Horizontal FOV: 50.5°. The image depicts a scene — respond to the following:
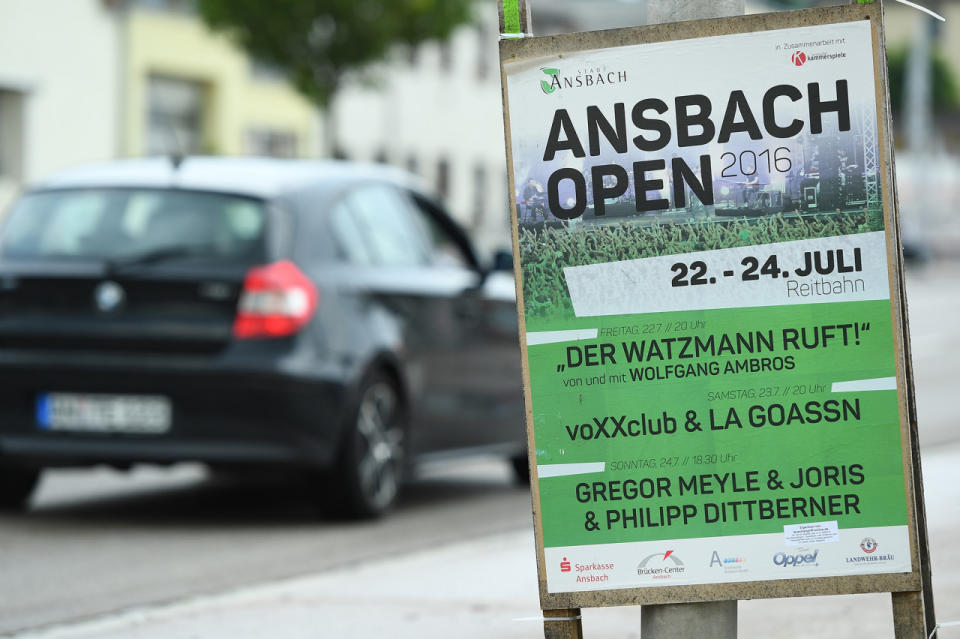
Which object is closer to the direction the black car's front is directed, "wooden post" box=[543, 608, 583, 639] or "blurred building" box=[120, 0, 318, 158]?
the blurred building

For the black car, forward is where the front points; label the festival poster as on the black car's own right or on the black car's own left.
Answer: on the black car's own right

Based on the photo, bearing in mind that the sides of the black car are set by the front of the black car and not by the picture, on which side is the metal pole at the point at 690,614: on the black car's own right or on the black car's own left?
on the black car's own right

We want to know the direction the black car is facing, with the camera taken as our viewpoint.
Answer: facing away from the viewer and to the right of the viewer

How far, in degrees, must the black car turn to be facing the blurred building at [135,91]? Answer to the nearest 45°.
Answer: approximately 45° to its left

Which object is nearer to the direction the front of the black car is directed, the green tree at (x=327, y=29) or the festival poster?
the green tree

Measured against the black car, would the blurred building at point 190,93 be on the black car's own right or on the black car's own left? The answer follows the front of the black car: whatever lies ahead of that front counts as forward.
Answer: on the black car's own left

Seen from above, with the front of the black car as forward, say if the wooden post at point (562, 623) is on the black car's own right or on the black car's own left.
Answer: on the black car's own right
